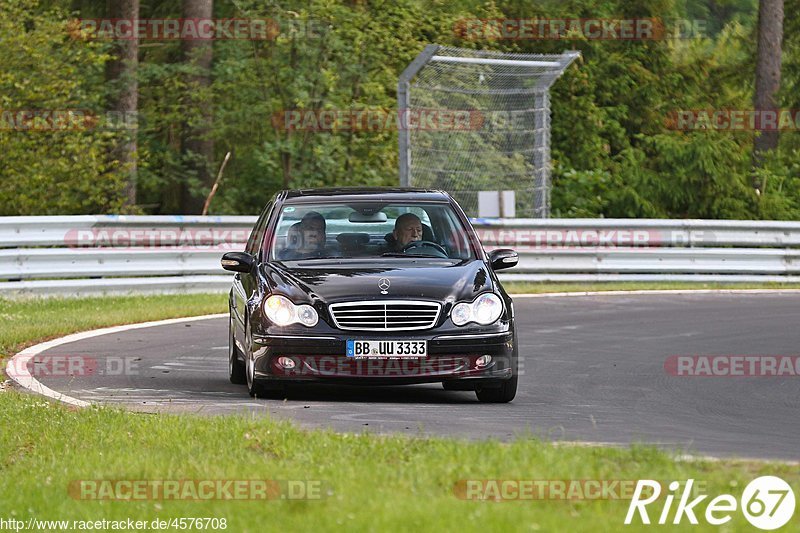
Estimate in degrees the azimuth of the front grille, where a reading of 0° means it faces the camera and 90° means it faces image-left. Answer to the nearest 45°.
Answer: approximately 0°

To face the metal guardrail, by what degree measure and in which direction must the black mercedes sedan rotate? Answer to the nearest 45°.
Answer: approximately 180°

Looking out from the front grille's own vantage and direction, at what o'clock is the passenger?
The passenger is roughly at 5 o'clock from the front grille.

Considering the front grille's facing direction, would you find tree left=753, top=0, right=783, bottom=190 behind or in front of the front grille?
behind

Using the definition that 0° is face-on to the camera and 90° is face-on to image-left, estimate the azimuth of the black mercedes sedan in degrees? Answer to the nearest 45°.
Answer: approximately 0°

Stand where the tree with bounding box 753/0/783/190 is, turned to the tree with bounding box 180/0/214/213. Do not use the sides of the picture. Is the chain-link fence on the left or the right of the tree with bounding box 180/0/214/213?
left

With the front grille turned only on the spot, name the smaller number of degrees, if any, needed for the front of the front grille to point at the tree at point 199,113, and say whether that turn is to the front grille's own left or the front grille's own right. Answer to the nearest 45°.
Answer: approximately 180°

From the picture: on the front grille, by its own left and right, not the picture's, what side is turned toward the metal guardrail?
back

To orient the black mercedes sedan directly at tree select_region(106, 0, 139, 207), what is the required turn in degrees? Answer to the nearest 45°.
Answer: approximately 180°

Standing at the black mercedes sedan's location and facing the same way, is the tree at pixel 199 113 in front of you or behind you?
behind

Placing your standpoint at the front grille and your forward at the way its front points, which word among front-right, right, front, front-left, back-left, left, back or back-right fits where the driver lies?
back
